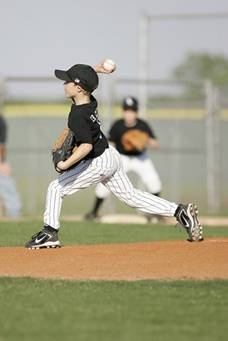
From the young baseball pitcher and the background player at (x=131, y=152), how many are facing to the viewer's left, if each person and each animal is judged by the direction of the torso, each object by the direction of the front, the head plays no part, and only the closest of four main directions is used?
1

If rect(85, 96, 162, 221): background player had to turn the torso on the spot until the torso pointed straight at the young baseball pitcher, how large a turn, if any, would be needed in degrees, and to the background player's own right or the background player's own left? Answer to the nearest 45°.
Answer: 0° — they already face them

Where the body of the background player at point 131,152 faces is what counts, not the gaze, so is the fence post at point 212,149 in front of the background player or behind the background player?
behind

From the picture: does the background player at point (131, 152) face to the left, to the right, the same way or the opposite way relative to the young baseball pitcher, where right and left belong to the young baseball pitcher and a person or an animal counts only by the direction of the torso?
to the left

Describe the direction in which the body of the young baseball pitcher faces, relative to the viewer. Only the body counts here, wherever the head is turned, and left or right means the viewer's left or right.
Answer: facing to the left of the viewer

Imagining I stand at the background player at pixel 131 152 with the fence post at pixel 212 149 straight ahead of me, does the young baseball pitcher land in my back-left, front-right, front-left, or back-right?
back-right

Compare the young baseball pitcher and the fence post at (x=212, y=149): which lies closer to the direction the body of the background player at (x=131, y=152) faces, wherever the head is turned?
the young baseball pitcher

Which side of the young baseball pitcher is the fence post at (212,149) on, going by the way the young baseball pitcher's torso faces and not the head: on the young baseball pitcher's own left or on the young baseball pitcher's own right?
on the young baseball pitcher's own right

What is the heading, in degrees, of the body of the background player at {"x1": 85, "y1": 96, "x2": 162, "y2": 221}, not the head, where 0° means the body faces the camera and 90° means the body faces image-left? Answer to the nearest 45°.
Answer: approximately 0°
